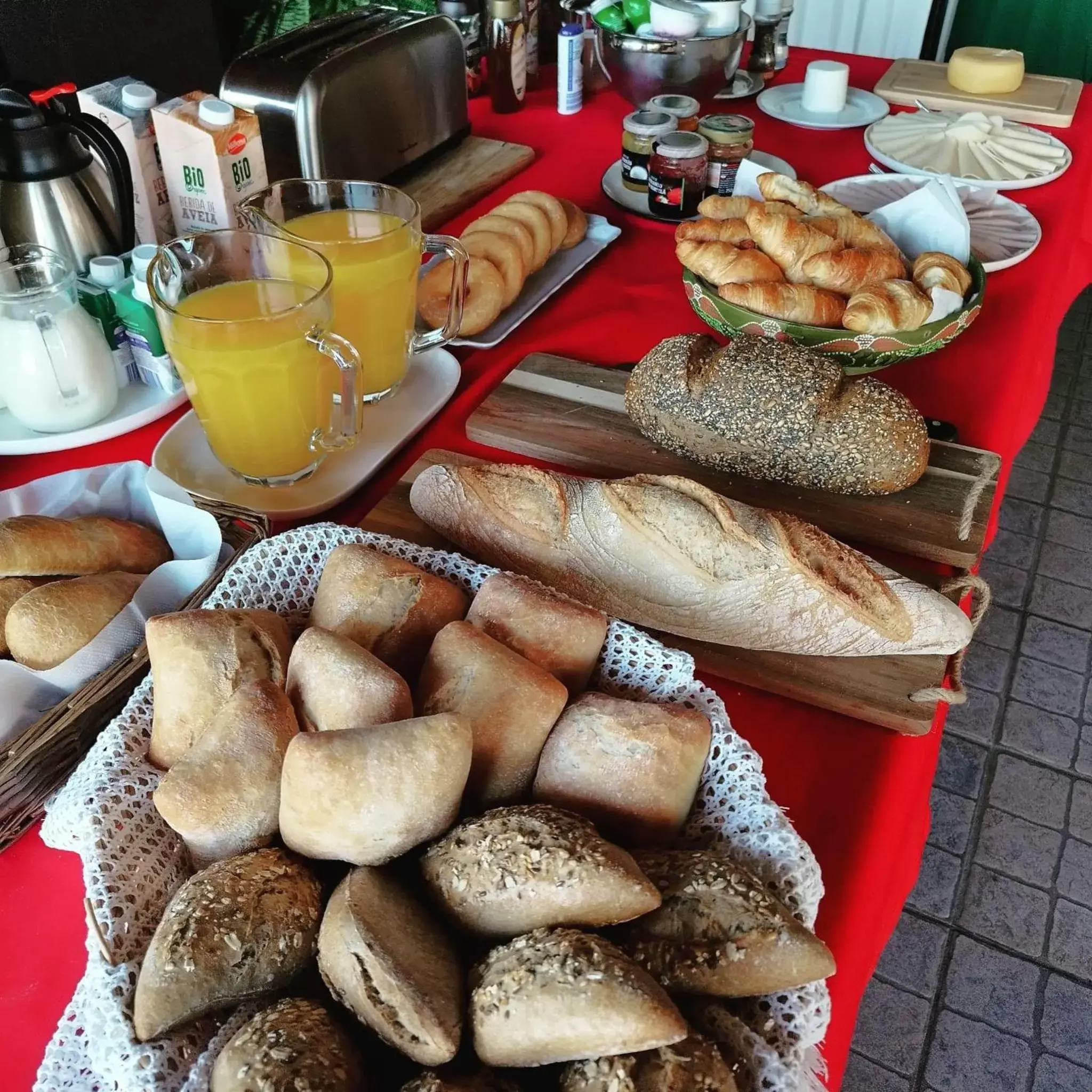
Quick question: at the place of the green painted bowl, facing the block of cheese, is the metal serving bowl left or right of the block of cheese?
left

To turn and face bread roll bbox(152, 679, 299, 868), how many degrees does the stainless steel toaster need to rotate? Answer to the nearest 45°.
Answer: approximately 45° to its right

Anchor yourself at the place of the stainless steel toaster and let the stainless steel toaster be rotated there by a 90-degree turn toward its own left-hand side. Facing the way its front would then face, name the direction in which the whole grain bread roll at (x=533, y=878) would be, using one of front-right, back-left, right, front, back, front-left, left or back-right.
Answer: back-right

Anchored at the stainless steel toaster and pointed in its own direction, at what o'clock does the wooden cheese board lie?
The wooden cheese board is roughly at 10 o'clock from the stainless steel toaster.

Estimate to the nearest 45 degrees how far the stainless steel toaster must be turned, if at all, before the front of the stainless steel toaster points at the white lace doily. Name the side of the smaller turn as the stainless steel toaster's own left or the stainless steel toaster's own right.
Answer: approximately 45° to the stainless steel toaster's own right

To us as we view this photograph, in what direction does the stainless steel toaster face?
facing the viewer and to the right of the viewer

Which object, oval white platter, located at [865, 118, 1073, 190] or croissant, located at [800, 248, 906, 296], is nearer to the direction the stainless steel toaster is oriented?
the croissant

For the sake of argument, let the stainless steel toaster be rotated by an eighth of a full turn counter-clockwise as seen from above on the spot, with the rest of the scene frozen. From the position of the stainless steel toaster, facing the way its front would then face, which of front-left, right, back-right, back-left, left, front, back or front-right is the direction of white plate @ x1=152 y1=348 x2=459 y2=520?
right

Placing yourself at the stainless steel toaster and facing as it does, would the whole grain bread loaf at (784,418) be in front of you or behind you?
in front

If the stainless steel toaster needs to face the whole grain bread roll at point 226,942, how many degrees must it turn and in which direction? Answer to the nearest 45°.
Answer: approximately 45° to its right

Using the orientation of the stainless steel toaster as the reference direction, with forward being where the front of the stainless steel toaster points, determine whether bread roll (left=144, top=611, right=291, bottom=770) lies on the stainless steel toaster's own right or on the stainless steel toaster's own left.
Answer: on the stainless steel toaster's own right

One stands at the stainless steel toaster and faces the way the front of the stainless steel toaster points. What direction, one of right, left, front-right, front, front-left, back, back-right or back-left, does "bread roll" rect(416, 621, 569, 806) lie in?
front-right

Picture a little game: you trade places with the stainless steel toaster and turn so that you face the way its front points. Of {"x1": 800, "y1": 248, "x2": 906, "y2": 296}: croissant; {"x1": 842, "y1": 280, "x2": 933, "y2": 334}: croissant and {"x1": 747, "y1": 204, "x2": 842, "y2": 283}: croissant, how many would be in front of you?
3

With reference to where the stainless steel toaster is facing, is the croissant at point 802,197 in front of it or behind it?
in front

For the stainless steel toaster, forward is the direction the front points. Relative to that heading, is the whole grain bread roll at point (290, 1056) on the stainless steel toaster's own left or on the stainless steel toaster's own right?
on the stainless steel toaster's own right
